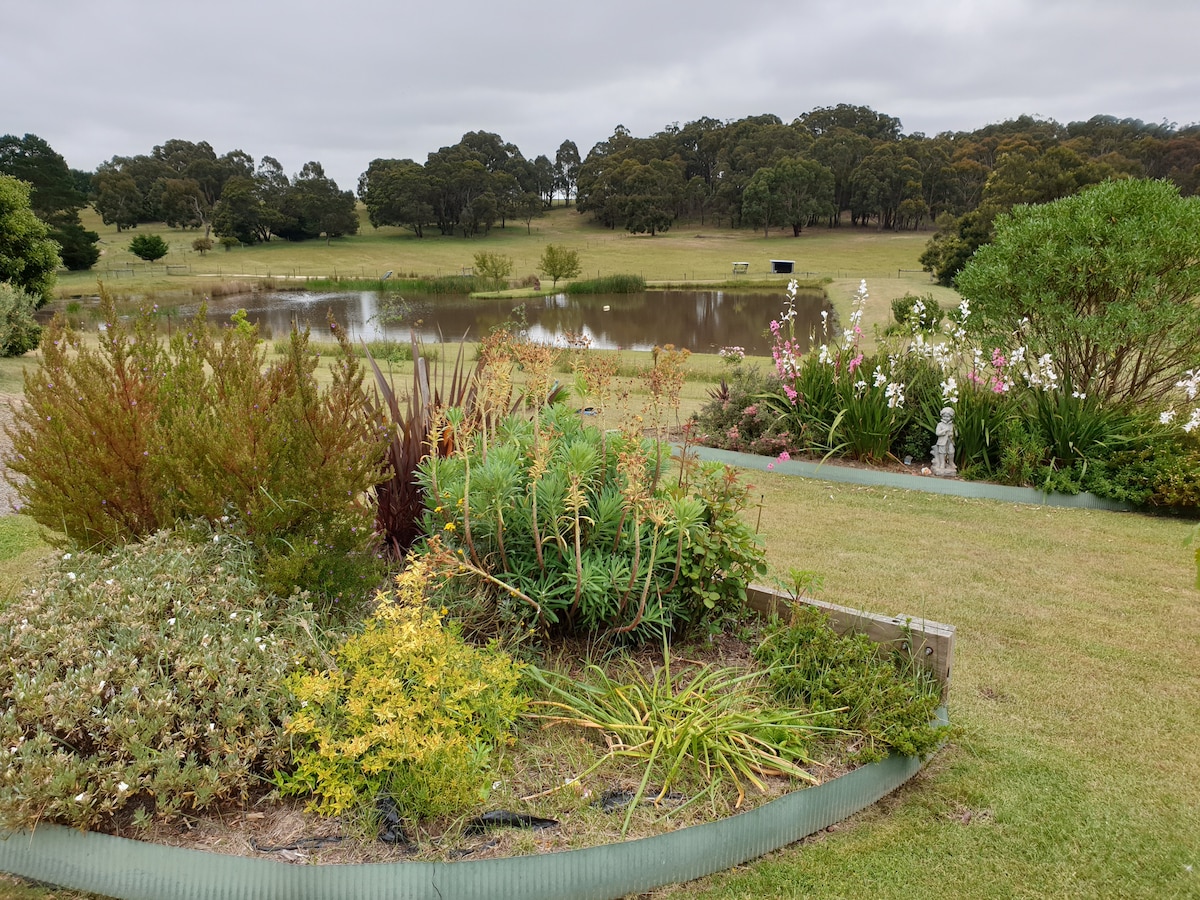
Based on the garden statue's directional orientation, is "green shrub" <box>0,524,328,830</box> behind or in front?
in front

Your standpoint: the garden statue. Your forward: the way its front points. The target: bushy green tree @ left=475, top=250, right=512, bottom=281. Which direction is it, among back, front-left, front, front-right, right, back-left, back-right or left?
back-right

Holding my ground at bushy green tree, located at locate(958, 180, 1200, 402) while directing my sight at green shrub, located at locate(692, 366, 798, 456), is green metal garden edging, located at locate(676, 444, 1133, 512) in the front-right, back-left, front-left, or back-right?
front-left

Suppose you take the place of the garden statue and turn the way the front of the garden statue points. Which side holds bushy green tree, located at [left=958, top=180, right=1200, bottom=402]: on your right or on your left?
on your left

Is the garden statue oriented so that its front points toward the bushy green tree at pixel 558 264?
no

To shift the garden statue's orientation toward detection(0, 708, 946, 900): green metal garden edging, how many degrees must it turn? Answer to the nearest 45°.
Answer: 0° — it already faces it

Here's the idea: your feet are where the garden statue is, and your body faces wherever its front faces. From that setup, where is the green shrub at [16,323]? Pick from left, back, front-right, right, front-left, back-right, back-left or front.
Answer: right

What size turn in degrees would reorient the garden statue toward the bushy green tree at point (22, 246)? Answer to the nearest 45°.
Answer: approximately 90° to its right

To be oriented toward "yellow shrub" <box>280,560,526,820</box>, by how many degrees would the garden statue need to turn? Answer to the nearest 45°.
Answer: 0° — it already faces it

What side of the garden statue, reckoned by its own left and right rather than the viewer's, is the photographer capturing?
front

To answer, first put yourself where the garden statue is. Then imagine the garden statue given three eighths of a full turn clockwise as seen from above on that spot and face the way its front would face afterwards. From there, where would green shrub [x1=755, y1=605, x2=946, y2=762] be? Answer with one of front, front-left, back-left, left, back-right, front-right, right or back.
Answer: back-left

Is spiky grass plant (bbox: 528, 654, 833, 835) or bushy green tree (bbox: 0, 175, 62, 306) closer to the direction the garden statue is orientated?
the spiky grass plant

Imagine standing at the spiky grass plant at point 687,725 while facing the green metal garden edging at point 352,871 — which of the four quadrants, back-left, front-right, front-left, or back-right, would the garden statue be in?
back-right

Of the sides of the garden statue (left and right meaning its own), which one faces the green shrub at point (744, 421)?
right

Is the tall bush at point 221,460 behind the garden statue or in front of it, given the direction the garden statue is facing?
in front

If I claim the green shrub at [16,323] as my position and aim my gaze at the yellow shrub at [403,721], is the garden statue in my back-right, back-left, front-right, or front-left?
front-left

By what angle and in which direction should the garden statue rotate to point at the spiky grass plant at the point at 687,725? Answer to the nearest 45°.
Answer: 0° — it already faces it
